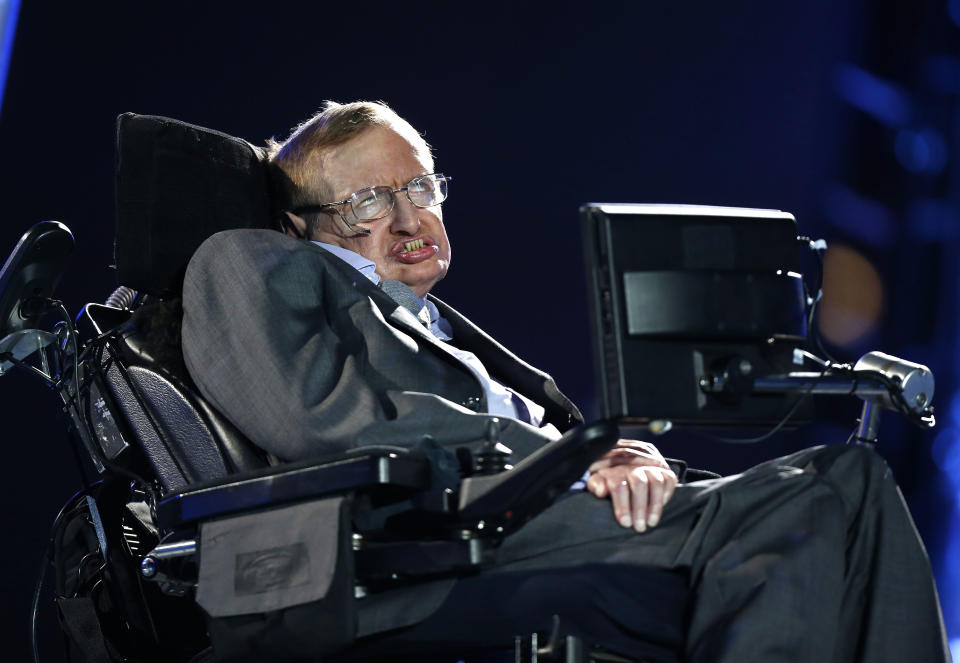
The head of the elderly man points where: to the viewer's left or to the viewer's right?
to the viewer's right

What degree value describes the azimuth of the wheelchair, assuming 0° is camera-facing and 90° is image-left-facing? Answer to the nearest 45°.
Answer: approximately 270°

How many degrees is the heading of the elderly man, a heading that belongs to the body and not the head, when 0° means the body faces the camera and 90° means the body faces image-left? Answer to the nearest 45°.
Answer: approximately 315°
